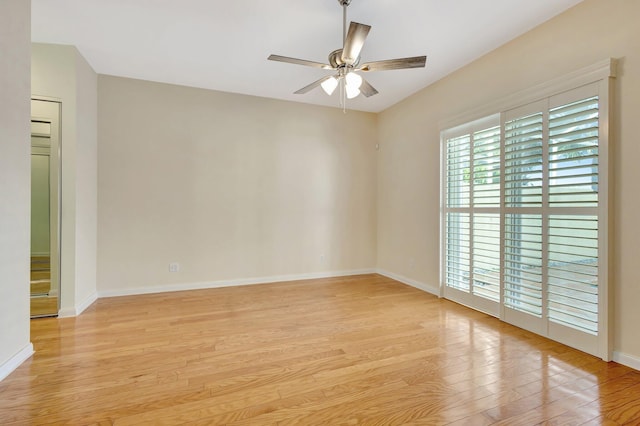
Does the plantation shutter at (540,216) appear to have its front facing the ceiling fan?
yes

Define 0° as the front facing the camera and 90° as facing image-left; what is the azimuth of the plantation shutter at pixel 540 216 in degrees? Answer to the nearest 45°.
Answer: approximately 45°
